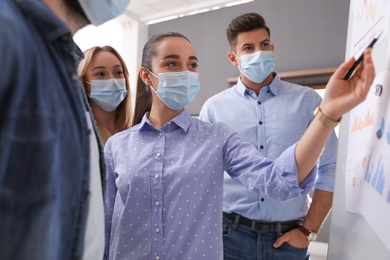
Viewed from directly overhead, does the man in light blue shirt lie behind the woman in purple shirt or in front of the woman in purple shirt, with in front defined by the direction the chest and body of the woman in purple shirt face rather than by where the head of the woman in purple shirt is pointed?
behind

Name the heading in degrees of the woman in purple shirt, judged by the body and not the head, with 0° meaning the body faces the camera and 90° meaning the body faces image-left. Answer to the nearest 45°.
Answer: approximately 0°

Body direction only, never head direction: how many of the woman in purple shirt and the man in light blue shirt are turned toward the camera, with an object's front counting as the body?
2

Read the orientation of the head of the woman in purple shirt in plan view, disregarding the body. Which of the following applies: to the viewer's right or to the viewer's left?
to the viewer's right

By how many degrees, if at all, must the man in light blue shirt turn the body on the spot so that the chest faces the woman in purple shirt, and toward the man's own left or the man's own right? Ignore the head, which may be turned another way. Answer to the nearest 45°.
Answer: approximately 45° to the man's own right
